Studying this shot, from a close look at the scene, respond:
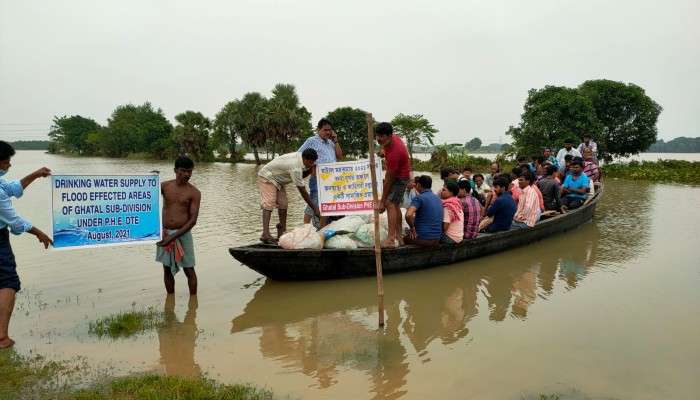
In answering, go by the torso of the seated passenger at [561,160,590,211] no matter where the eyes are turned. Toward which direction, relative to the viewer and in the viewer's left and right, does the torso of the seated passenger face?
facing the viewer and to the left of the viewer

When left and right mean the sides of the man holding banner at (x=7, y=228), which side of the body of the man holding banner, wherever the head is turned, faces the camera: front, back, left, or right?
right

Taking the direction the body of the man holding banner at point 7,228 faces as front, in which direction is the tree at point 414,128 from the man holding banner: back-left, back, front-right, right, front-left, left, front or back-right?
front-left

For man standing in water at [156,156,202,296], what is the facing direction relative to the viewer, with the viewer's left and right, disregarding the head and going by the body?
facing the viewer

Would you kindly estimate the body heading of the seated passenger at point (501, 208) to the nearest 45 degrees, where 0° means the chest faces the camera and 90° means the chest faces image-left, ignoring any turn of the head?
approximately 90°

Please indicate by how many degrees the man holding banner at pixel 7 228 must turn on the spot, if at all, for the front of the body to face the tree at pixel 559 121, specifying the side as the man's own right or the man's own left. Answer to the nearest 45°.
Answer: approximately 45° to the man's own left

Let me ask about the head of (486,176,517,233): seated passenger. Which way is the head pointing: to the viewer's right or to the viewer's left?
to the viewer's left

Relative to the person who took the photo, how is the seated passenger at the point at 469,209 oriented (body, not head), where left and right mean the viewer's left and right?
facing to the left of the viewer

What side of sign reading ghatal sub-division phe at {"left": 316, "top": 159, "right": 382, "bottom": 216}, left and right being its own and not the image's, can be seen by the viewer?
front

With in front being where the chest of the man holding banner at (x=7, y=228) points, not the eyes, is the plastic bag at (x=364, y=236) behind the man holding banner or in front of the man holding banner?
in front

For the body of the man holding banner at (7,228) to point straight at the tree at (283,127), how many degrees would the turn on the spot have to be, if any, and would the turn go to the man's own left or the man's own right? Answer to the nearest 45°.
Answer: approximately 45° to the man's own left

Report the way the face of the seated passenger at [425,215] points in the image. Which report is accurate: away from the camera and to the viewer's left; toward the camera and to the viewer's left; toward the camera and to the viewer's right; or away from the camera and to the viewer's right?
away from the camera and to the viewer's left

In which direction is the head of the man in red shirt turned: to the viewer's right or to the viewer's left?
to the viewer's left
